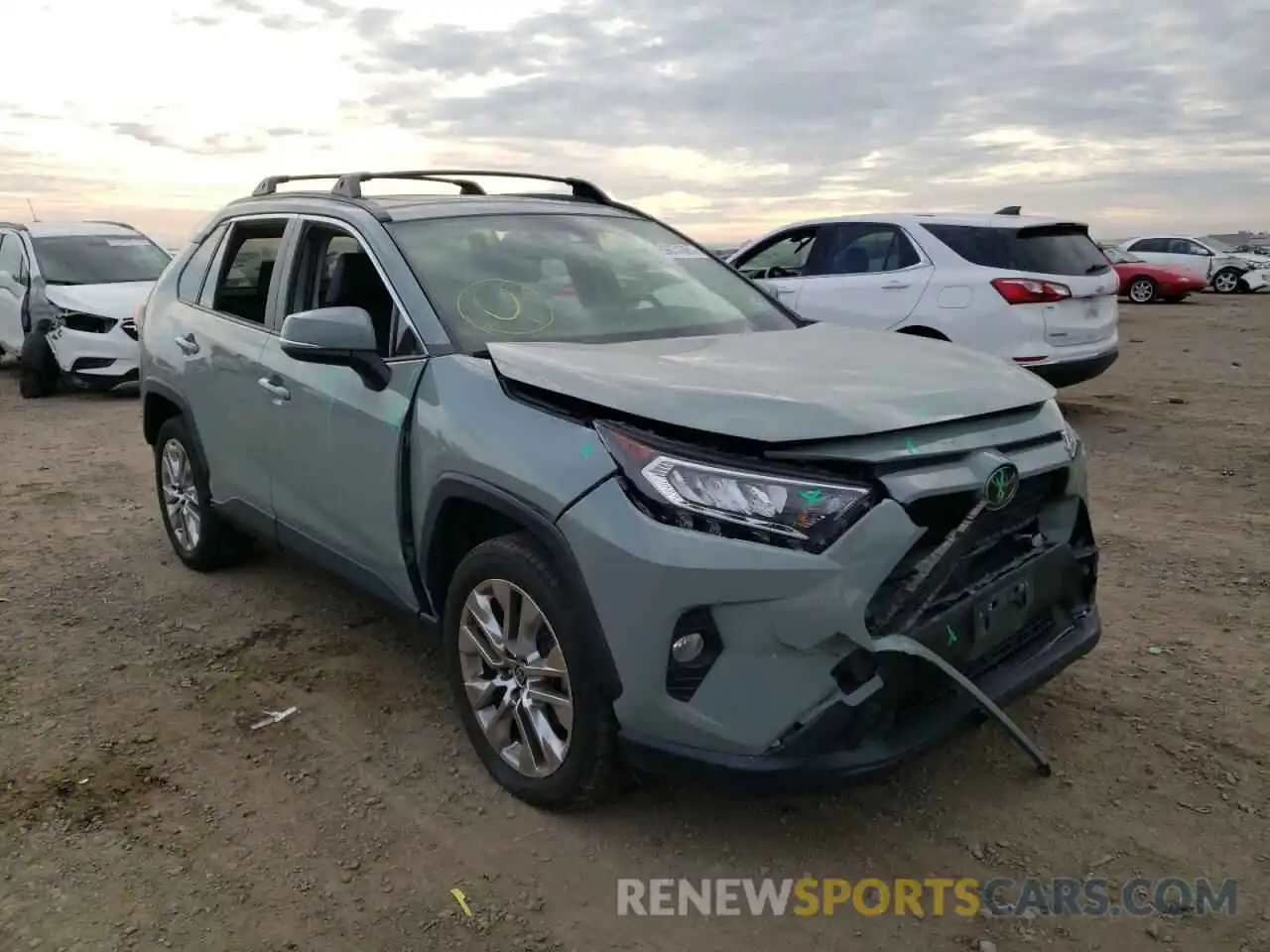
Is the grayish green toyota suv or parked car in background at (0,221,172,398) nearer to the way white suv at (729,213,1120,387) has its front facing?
the parked car in background

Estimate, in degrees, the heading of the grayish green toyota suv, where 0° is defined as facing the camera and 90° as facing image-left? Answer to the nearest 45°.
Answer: approximately 315°

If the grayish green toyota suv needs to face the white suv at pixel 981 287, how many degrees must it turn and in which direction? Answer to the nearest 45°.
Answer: approximately 90° to its left

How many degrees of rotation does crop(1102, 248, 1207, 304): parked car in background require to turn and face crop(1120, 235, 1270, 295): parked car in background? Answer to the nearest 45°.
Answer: approximately 90° to its left

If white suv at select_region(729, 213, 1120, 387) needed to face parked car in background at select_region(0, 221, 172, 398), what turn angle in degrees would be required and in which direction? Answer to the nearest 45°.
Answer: approximately 45° to its left

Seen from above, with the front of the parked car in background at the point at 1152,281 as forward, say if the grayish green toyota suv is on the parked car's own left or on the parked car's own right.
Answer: on the parked car's own right

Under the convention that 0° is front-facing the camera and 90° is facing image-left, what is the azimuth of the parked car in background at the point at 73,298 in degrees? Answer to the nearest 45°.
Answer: approximately 315°

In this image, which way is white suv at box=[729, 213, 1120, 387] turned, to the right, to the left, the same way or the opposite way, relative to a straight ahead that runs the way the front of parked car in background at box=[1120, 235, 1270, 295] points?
the opposite way

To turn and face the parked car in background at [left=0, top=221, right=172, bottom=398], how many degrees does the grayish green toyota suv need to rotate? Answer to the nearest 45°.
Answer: approximately 180°

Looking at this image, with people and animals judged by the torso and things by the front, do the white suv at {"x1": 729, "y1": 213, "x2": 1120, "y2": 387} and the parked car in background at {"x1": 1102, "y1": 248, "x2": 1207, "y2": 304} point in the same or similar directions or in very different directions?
very different directions

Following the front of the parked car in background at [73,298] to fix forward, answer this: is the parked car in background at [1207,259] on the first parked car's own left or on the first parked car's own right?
on the first parked car's own left
